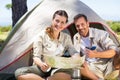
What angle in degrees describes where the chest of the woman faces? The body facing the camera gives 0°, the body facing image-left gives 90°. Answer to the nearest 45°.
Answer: approximately 0°

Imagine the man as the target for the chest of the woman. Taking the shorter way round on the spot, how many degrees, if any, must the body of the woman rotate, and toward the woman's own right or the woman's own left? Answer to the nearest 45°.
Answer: approximately 90° to the woman's own left

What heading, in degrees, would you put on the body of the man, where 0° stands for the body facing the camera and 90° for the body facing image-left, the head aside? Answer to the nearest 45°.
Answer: approximately 45°

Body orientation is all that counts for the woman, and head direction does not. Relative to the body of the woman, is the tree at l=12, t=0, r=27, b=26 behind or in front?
behind

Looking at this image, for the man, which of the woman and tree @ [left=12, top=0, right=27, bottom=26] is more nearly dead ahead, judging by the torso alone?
the woman

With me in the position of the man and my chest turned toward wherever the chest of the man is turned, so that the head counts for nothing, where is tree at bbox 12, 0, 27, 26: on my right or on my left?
on my right
